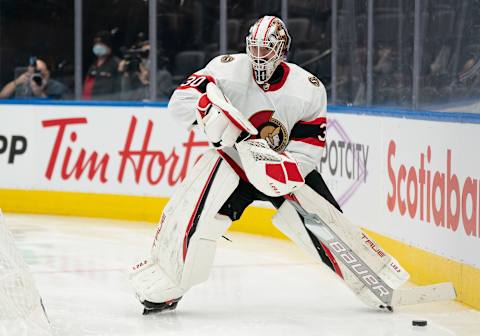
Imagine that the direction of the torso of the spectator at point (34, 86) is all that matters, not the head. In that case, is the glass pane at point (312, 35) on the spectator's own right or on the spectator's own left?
on the spectator's own left

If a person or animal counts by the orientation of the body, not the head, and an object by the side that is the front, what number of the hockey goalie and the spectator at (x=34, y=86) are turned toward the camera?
2

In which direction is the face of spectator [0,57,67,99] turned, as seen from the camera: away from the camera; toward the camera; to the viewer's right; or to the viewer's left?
toward the camera

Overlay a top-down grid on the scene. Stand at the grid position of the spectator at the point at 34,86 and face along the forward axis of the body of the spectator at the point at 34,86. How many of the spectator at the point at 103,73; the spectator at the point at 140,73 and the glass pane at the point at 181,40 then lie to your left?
3

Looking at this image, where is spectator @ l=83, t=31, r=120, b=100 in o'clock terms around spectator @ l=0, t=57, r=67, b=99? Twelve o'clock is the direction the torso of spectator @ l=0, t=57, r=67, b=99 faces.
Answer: spectator @ l=83, t=31, r=120, b=100 is roughly at 9 o'clock from spectator @ l=0, t=57, r=67, b=99.

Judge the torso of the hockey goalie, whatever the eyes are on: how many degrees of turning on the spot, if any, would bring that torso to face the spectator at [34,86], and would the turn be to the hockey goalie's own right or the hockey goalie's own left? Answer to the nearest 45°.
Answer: approximately 180°

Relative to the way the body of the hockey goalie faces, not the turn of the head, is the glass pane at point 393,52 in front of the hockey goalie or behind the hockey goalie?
behind

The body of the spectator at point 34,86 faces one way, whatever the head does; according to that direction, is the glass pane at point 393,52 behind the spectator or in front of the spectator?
in front

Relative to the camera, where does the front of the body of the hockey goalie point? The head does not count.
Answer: toward the camera

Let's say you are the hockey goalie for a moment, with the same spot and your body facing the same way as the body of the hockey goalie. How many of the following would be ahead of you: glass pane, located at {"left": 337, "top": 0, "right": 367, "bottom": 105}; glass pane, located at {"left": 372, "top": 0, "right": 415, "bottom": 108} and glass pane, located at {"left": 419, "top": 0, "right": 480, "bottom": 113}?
0

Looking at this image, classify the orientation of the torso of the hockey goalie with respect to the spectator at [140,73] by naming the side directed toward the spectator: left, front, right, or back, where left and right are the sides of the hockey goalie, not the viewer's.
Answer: back

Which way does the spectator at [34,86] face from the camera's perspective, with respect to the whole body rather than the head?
toward the camera

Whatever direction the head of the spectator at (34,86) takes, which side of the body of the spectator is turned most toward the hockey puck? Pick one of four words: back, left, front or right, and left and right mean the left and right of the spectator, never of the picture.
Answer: front

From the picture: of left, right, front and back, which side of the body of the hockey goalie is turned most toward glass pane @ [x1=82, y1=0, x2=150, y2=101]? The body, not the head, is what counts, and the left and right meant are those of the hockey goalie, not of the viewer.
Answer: back

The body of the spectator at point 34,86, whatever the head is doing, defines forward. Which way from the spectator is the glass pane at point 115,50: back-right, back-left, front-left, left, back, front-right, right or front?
left

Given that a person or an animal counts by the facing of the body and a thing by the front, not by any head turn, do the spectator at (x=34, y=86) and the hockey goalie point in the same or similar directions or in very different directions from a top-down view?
same or similar directions

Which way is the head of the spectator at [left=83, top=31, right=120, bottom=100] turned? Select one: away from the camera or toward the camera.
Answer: toward the camera
